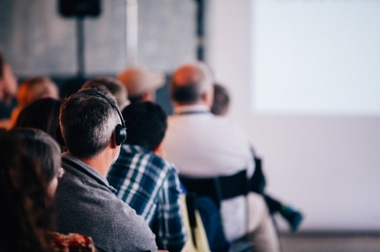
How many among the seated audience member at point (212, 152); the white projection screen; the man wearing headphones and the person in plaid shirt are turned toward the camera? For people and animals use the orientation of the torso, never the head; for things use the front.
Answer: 1

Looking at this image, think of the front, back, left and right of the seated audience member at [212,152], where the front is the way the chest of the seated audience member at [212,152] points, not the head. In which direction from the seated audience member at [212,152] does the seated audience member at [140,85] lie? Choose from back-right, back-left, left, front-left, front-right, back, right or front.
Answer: left

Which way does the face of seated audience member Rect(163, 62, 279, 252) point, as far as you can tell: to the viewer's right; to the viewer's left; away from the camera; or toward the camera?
away from the camera

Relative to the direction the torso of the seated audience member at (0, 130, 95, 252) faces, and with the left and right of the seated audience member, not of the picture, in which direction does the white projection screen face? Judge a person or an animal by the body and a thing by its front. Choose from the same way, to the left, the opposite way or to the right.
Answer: the opposite way

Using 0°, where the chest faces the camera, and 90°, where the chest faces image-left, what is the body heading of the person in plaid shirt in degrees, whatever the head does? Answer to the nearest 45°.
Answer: approximately 225°

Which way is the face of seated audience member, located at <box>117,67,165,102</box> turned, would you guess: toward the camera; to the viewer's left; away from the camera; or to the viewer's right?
away from the camera

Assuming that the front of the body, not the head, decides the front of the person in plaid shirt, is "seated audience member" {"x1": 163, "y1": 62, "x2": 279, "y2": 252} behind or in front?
in front

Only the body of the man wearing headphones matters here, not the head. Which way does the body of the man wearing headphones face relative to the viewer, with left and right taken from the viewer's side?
facing away from the viewer and to the right of the viewer

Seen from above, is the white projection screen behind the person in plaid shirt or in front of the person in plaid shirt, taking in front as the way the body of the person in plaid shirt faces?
in front

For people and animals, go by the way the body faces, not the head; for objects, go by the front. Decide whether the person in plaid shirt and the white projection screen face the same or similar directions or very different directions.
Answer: very different directions

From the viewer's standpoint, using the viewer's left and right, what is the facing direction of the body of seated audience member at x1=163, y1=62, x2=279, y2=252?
facing away from the viewer and to the right of the viewer

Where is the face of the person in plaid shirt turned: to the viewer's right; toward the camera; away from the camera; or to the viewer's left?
away from the camera

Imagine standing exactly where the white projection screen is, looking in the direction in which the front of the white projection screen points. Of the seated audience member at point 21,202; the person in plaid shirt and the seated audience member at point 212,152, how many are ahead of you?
3
